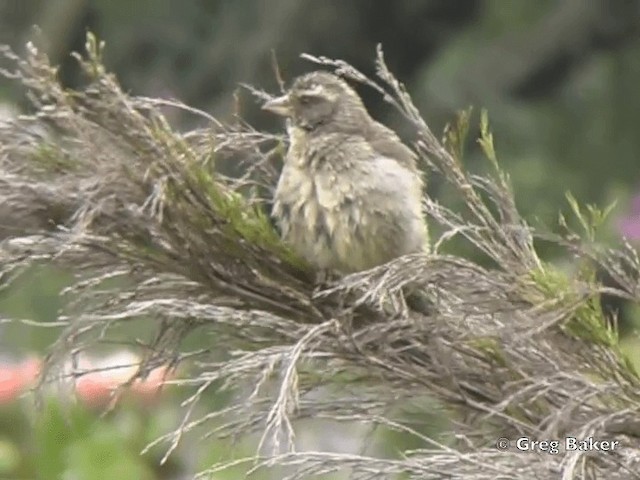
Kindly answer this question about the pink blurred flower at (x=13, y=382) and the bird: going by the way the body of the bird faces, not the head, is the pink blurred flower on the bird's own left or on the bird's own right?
on the bird's own right

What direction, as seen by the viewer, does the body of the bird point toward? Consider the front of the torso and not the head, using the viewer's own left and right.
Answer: facing the viewer and to the left of the viewer
